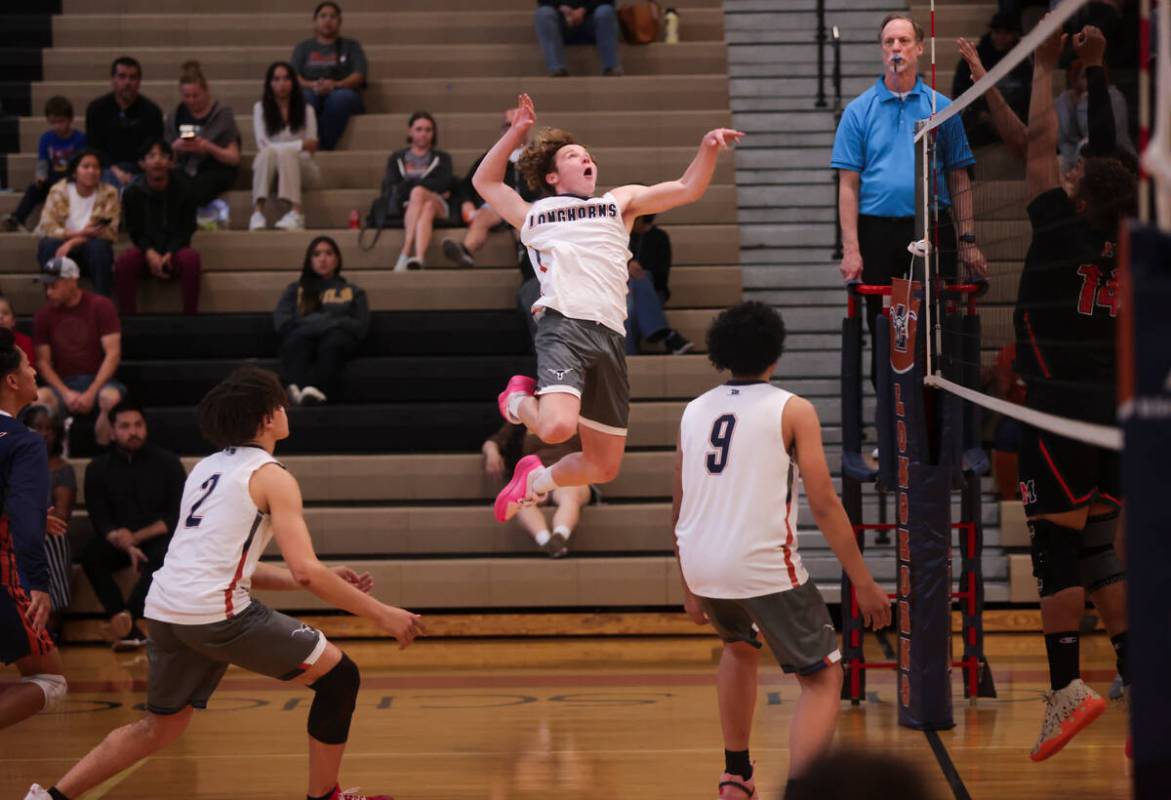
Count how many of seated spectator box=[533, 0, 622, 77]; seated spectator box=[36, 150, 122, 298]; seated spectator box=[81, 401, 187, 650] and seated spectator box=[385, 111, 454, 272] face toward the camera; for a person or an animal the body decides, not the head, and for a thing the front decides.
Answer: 4

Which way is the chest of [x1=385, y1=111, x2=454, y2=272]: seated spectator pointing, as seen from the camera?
toward the camera

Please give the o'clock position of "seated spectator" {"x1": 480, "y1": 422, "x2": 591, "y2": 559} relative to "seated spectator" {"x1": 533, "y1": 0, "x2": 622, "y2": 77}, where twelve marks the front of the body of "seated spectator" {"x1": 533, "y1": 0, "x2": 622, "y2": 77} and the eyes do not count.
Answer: "seated spectator" {"x1": 480, "y1": 422, "x2": 591, "y2": 559} is roughly at 12 o'clock from "seated spectator" {"x1": 533, "y1": 0, "x2": 622, "y2": 77}.

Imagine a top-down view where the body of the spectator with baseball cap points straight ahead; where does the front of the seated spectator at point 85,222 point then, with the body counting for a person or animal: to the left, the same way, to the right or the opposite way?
the same way

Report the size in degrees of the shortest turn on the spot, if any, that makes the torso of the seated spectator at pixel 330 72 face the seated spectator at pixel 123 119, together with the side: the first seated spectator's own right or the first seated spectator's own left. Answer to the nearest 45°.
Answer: approximately 90° to the first seated spectator's own right

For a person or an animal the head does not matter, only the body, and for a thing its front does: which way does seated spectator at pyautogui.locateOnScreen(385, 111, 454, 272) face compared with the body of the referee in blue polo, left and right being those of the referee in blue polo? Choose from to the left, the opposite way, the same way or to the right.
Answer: the same way

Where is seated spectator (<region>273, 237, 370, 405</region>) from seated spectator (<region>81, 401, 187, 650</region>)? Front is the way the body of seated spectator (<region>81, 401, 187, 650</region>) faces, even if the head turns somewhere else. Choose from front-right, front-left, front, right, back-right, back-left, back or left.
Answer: back-left

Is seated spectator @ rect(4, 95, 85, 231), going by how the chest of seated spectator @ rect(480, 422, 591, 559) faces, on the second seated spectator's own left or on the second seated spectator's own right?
on the second seated spectator's own right

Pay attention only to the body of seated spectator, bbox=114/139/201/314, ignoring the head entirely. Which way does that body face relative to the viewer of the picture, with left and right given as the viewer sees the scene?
facing the viewer

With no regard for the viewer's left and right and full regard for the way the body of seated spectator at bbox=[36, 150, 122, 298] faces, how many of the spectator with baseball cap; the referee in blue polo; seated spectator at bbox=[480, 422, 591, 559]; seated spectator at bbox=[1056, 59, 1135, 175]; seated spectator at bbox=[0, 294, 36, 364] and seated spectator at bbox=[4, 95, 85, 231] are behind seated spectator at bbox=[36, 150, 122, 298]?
1

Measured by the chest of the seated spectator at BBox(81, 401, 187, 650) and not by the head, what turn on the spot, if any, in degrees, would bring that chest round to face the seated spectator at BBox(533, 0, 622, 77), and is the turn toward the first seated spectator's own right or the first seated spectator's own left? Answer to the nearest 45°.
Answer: approximately 135° to the first seated spectator's own left

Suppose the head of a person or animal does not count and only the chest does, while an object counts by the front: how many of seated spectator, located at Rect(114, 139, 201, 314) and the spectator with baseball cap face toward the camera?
2

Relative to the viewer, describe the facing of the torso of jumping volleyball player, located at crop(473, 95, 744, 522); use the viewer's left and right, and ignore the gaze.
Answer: facing the viewer and to the right of the viewer

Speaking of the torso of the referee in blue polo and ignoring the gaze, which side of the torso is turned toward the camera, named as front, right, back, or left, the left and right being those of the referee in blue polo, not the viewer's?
front

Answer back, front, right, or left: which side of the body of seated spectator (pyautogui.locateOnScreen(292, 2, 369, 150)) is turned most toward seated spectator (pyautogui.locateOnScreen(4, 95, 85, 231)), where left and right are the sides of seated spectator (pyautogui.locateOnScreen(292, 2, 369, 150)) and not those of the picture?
right

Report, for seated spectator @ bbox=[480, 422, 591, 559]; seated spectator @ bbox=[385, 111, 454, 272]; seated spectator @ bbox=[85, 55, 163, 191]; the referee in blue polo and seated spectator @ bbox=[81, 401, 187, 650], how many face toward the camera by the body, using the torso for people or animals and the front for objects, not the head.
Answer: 5

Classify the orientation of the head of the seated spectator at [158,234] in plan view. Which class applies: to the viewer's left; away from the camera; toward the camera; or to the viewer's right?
toward the camera

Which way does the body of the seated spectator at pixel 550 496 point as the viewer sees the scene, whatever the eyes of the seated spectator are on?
toward the camera
